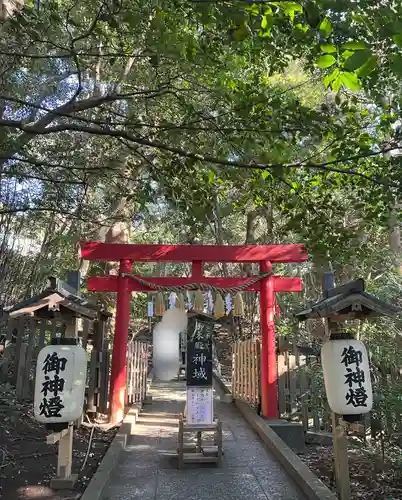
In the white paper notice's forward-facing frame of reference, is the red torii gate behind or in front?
behind

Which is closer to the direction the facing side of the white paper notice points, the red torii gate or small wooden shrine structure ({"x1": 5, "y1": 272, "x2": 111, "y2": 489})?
the small wooden shrine structure

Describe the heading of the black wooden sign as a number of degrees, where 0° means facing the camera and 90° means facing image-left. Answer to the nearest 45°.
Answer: approximately 0°

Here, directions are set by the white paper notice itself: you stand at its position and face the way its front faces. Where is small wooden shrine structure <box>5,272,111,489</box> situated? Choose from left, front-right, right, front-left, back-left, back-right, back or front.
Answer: front-right

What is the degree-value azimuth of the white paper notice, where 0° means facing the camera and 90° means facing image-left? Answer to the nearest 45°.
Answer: approximately 0°

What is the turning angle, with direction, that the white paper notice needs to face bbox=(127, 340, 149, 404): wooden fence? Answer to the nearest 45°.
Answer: approximately 180°

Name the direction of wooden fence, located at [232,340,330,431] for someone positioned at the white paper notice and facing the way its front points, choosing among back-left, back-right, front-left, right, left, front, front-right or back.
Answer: back-left

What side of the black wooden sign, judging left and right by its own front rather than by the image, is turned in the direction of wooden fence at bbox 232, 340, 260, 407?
back

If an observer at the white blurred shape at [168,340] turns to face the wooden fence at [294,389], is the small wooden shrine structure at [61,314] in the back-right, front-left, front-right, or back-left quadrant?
front-right

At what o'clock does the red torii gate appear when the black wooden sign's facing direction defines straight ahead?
The red torii gate is roughly at 6 o'clock from the black wooden sign.
